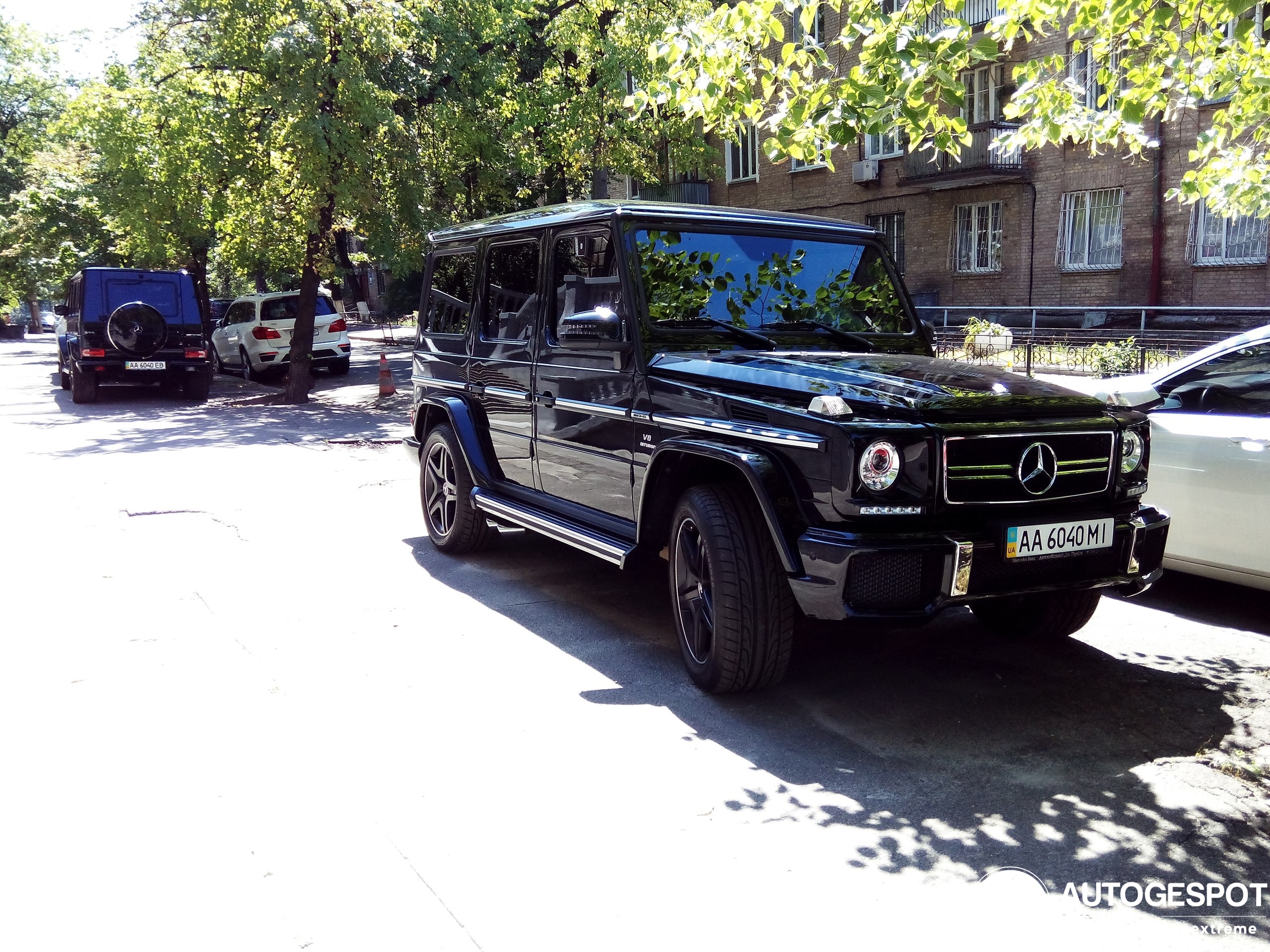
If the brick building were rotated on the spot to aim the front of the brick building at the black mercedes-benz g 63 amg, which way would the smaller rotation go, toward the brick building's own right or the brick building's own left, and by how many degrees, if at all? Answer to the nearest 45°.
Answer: approximately 45° to the brick building's own left

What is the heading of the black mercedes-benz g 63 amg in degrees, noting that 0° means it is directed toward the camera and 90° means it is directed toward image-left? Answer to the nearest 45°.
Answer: approximately 315°

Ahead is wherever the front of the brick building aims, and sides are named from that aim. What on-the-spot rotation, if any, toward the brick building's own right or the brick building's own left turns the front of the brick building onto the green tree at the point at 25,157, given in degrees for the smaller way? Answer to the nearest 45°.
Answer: approximately 45° to the brick building's own right

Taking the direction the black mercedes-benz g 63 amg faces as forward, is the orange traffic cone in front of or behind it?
behind

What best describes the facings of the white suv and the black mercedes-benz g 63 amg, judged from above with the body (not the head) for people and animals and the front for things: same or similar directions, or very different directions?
very different directions

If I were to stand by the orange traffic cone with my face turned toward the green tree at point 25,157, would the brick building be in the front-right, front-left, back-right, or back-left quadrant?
back-right

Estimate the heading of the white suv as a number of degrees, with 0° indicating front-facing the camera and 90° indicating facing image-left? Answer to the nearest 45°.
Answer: approximately 135°
